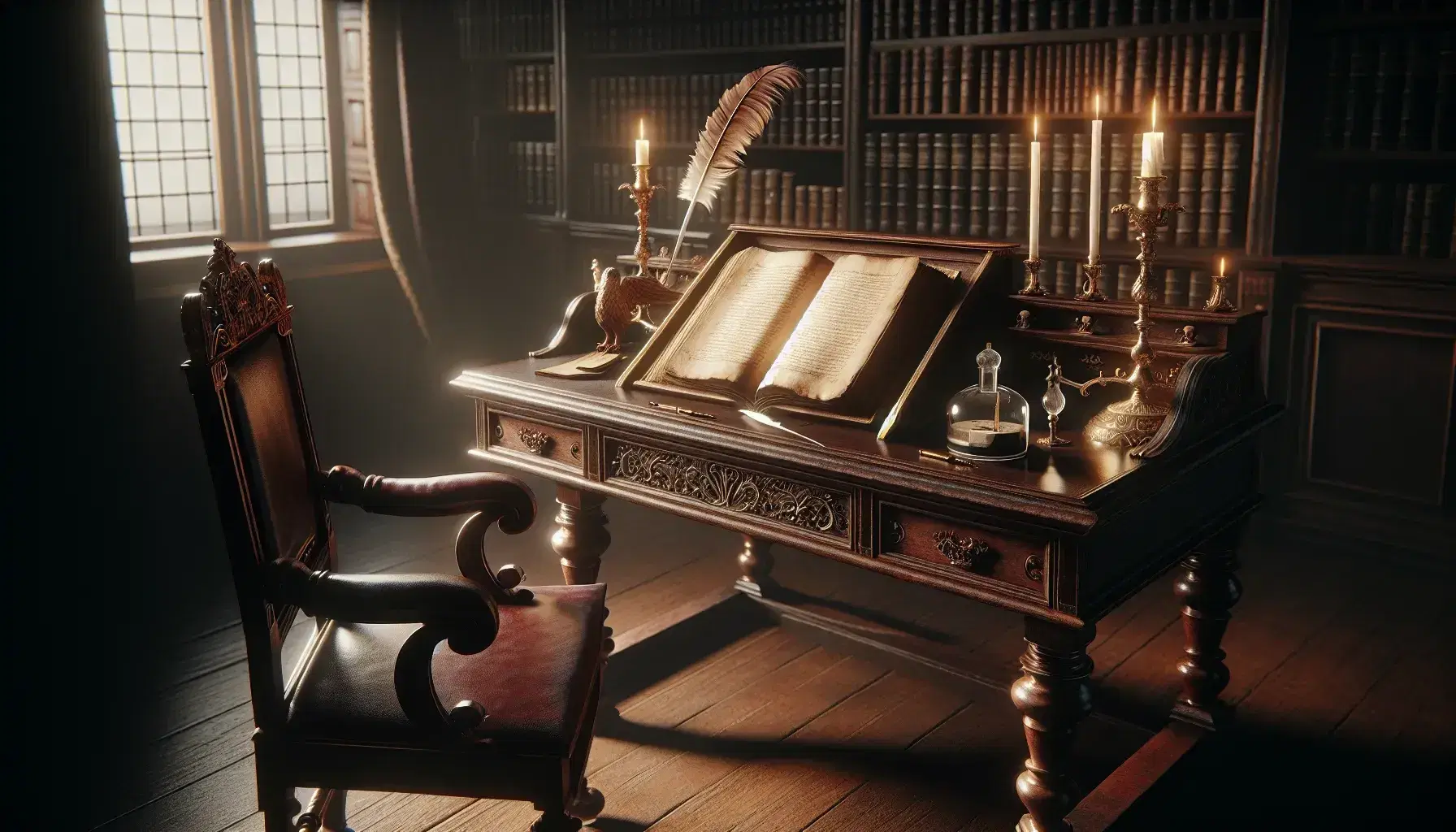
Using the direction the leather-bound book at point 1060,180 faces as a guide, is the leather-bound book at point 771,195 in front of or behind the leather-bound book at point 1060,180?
behind

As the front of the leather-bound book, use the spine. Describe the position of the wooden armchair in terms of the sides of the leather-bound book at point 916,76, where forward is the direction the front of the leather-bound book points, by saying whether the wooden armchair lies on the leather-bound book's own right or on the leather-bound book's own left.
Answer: on the leather-bound book's own right
